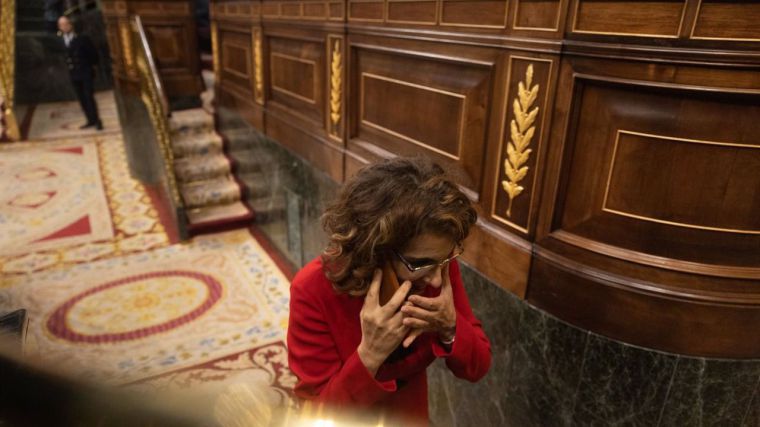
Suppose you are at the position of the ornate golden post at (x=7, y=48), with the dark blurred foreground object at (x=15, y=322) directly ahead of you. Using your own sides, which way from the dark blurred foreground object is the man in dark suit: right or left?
left

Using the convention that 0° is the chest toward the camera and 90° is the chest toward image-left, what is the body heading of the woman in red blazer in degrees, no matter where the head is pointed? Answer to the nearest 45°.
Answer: approximately 315°

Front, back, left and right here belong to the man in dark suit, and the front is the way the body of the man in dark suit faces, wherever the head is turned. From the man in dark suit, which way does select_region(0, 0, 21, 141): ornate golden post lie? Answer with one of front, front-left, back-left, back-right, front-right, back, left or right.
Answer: right

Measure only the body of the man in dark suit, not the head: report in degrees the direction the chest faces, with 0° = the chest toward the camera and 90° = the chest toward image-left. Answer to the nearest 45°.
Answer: approximately 45°

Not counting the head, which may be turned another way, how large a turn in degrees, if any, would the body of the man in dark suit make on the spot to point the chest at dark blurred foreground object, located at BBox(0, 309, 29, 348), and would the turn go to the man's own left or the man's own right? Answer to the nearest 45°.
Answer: approximately 45° to the man's own left

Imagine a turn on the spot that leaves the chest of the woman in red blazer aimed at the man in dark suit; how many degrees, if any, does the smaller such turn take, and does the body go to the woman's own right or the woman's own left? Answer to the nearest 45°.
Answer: approximately 180°

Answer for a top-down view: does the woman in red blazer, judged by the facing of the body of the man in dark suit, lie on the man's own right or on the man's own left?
on the man's own left

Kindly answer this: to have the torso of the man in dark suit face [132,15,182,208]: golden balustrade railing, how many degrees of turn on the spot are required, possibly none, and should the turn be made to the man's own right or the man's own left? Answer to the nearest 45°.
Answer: approximately 45° to the man's own left

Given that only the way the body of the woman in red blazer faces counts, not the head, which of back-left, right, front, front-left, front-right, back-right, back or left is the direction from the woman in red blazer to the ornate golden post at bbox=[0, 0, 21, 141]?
back

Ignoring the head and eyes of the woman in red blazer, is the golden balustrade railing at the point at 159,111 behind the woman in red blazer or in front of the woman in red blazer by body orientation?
behind

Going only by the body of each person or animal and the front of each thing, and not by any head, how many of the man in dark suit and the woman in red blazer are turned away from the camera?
0

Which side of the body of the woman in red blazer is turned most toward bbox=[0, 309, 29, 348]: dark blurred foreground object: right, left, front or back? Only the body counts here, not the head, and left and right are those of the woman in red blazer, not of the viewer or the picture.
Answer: right
